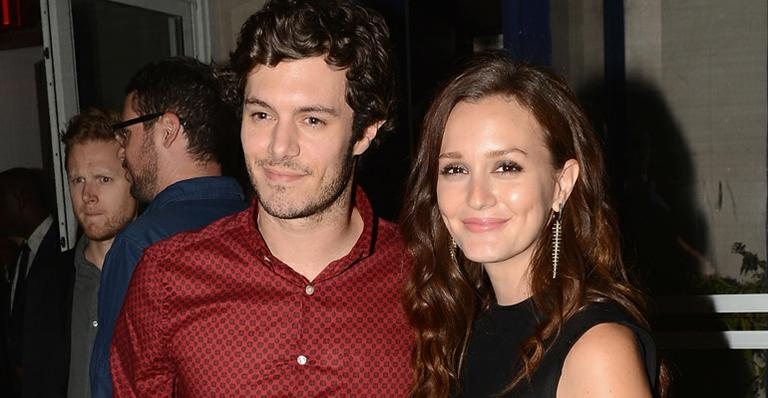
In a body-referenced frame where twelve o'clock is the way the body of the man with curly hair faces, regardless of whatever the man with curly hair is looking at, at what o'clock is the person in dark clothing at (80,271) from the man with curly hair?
The person in dark clothing is roughly at 5 o'clock from the man with curly hair.

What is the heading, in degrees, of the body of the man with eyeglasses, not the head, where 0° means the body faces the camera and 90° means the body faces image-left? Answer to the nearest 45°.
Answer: approximately 135°

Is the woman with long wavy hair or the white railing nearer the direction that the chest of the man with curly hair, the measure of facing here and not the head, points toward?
the woman with long wavy hair

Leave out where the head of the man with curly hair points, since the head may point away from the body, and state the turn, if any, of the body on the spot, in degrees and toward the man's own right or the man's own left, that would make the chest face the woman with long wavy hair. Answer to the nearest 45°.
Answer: approximately 90° to the man's own left

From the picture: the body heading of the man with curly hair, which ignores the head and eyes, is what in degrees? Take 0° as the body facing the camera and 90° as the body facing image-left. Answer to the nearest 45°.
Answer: approximately 0°

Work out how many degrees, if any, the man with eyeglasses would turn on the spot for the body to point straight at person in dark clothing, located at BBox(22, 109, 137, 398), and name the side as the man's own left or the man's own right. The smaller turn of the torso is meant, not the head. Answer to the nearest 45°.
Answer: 0° — they already face them

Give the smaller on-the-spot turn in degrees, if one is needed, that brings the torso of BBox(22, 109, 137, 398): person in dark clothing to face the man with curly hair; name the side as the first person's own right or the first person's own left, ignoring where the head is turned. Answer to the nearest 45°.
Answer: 0° — they already face them

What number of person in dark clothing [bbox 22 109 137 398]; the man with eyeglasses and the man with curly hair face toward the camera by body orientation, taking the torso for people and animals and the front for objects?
2

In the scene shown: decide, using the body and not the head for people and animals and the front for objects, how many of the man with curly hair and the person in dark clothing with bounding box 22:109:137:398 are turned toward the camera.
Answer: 2

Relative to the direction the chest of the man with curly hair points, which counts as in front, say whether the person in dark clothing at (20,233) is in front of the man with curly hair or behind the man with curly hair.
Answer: behind
